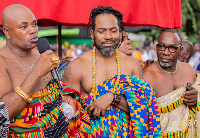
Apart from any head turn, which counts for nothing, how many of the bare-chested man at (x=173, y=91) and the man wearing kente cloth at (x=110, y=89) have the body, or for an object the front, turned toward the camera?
2

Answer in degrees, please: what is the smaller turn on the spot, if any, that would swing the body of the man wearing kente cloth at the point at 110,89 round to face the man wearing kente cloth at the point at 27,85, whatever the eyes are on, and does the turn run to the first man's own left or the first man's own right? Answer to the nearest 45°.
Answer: approximately 45° to the first man's own right

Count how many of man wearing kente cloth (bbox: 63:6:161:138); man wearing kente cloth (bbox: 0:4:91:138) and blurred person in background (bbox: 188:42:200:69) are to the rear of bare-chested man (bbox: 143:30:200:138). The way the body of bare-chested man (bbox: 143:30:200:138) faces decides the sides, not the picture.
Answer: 1

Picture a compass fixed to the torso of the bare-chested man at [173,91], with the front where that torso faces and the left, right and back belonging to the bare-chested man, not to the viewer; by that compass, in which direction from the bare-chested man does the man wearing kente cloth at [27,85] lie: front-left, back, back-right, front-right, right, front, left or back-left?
front-right

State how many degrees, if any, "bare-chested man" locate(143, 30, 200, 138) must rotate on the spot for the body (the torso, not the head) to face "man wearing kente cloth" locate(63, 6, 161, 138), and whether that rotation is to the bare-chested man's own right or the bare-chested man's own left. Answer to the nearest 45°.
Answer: approximately 45° to the bare-chested man's own right

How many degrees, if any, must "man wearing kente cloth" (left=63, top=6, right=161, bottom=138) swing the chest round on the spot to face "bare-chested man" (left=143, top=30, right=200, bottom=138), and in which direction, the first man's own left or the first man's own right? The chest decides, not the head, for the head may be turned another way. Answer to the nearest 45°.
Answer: approximately 135° to the first man's own left

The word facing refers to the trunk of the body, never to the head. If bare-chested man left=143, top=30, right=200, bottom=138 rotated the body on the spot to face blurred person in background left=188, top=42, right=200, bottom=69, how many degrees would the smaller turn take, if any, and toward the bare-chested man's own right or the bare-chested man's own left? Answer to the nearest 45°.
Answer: approximately 180°

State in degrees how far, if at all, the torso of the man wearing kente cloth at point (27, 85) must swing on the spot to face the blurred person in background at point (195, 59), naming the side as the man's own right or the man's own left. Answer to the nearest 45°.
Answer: approximately 90° to the man's own left

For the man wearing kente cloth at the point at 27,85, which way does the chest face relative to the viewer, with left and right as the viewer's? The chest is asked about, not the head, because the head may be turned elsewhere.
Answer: facing the viewer and to the right of the viewer

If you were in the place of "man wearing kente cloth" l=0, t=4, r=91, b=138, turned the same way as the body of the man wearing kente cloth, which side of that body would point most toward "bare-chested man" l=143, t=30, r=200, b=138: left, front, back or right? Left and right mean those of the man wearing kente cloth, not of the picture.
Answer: left

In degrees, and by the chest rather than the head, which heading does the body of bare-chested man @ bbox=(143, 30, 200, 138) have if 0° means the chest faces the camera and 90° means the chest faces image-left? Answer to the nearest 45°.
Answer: approximately 0°

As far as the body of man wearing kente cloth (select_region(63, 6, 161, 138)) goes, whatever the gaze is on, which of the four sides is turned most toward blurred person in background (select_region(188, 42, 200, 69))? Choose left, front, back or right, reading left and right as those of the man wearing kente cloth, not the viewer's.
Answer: back

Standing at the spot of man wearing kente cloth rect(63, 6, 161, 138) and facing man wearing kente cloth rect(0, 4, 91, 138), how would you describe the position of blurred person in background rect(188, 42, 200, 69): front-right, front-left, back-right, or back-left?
back-right

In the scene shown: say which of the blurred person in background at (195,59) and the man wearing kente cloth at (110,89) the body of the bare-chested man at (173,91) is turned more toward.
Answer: the man wearing kente cloth

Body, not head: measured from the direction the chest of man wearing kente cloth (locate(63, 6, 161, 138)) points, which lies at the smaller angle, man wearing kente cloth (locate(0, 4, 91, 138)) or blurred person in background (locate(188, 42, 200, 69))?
the man wearing kente cloth
